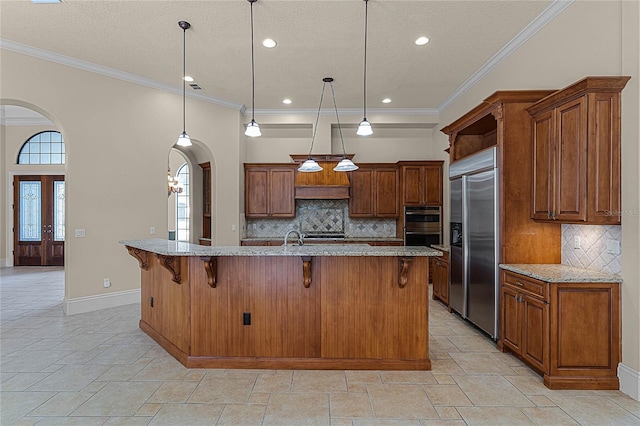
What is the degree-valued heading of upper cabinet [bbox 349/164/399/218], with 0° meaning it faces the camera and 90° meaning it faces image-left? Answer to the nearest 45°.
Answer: approximately 0°

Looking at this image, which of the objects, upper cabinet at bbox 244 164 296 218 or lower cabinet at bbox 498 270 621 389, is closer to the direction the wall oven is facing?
the lower cabinet

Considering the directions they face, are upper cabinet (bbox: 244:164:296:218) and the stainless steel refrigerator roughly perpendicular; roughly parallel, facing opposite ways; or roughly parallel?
roughly perpendicular

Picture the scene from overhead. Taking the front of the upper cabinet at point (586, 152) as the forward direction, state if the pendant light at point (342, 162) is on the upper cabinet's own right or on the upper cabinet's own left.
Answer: on the upper cabinet's own right

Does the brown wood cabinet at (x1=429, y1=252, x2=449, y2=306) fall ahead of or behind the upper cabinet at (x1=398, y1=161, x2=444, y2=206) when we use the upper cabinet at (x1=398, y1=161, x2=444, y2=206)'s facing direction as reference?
ahead

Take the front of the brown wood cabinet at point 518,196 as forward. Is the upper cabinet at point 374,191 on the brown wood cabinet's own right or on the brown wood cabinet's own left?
on the brown wood cabinet's own right

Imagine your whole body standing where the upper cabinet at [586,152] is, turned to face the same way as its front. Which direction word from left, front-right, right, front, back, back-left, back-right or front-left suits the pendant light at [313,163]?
front-right

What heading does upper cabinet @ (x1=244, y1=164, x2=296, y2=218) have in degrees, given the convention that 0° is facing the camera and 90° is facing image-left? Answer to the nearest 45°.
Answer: approximately 0°

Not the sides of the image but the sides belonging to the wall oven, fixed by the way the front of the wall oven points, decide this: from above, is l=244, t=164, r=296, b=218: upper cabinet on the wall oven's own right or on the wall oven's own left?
on the wall oven's own right
